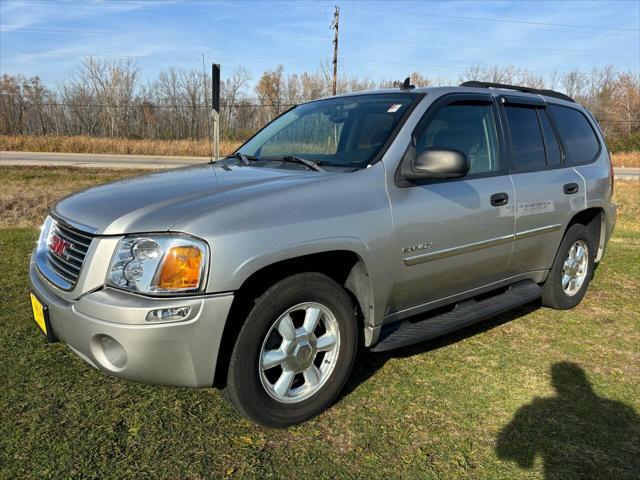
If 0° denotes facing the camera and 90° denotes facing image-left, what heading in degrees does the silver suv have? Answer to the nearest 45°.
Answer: approximately 45°
